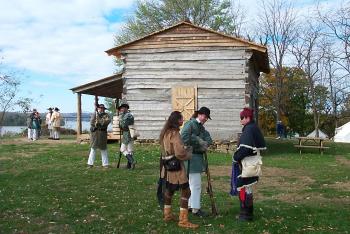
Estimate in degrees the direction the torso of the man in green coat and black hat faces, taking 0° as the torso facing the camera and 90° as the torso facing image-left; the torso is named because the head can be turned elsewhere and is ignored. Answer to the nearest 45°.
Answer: approximately 315°

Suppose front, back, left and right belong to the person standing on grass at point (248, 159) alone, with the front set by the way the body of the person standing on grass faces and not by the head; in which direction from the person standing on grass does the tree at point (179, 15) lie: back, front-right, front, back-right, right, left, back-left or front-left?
right

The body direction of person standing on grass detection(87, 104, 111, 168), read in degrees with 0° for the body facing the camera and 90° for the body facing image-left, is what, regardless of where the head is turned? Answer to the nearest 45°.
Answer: approximately 0°

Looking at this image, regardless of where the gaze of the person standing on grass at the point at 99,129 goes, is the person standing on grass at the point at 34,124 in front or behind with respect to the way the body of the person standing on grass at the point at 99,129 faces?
behind

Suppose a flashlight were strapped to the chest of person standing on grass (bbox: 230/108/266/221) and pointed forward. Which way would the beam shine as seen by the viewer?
to the viewer's left

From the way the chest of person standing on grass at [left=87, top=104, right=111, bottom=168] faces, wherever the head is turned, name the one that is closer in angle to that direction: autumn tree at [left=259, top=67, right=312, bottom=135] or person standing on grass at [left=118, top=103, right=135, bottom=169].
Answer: the person standing on grass
